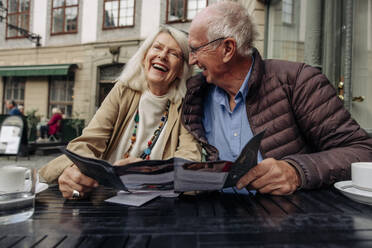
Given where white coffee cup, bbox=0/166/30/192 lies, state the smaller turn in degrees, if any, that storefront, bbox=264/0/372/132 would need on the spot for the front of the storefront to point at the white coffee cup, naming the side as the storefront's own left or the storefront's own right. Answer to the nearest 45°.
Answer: approximately 45° to the storefront's own left

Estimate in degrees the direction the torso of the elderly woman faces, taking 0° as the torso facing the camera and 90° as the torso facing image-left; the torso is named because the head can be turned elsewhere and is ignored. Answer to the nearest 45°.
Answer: approximately 0°

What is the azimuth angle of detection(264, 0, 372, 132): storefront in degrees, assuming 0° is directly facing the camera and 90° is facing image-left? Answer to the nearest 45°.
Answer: approximately 45°

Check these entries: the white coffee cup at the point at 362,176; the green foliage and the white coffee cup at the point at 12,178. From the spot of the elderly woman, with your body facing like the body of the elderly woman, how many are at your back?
1

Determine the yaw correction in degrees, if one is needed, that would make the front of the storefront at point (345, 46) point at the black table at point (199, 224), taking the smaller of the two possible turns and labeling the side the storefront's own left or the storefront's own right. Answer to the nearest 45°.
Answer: approximately 45° to the storefront's own left

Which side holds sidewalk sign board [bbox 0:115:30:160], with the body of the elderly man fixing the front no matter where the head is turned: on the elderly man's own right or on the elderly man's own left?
on the elderly man's own right

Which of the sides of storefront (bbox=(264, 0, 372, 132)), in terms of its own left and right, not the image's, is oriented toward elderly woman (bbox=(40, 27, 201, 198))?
front

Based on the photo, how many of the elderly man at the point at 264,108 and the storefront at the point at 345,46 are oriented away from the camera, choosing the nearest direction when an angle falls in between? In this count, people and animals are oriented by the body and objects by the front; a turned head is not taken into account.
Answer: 0

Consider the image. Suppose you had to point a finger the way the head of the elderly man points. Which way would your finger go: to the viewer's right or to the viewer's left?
to the viewer's left

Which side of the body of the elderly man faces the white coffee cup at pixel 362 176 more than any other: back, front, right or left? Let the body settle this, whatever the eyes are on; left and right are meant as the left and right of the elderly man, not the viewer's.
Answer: left

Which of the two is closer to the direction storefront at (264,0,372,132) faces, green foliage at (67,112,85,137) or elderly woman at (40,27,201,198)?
the elderly woman
